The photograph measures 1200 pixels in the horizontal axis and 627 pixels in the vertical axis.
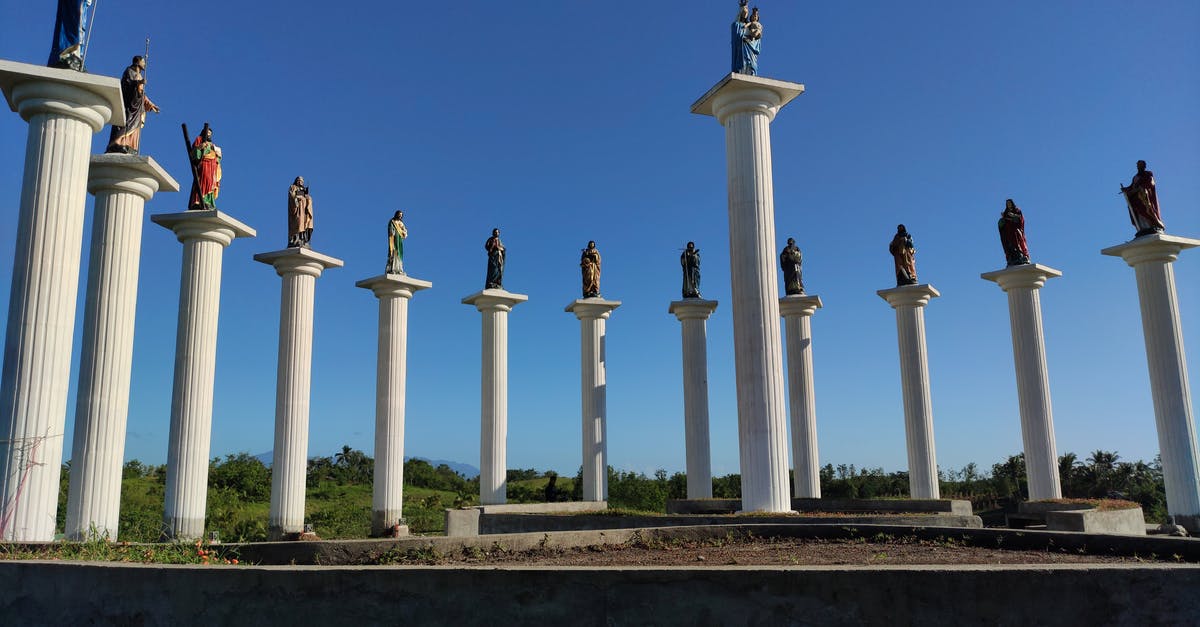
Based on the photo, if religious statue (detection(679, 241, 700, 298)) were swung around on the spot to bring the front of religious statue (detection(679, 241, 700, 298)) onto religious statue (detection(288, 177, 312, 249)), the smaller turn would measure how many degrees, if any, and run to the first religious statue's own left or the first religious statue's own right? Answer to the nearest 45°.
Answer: approximately 45° to the first religious statue's own right

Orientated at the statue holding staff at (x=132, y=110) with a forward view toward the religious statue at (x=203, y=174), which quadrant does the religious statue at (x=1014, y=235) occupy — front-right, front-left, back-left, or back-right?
front-right

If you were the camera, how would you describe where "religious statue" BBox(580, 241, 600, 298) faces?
facing the viewer

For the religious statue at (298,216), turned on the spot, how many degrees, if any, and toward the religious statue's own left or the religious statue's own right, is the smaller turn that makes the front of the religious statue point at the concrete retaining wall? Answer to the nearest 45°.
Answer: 0° — it already faces it

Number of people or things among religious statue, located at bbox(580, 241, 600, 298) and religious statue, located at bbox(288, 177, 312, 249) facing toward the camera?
2

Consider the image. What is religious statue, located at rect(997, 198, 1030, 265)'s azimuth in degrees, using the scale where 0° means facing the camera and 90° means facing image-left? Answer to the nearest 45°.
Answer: approximately 45°

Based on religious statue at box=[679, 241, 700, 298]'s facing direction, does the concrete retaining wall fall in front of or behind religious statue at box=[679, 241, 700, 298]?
in front

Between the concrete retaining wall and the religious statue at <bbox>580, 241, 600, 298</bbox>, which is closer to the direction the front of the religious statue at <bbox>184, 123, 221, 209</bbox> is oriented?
the concrete retaining wall

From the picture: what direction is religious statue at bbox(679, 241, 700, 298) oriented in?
toward the camera

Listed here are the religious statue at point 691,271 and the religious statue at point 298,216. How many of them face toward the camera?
2

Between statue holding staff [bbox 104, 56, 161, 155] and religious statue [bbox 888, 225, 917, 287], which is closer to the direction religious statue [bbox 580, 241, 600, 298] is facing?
the statue holding staff

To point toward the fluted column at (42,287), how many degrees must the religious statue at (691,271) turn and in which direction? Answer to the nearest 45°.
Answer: approximately 45° to its right

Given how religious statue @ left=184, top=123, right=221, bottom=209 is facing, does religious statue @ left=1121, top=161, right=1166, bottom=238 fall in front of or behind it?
in front

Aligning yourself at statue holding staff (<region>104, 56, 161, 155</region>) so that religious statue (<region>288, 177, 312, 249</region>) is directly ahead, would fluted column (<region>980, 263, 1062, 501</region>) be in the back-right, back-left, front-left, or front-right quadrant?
front-right

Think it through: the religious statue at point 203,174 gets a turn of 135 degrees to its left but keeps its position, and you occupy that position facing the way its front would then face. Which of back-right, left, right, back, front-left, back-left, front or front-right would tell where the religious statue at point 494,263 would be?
front-right

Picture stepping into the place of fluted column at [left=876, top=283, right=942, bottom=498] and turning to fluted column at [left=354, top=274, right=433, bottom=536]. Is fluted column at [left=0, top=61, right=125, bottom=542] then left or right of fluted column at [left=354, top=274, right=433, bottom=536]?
left

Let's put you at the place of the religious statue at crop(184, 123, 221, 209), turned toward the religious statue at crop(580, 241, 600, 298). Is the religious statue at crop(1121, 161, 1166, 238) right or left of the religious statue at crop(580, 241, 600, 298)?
right

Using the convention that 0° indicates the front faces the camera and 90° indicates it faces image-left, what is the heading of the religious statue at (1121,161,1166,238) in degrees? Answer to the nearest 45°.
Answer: approximately 45°
